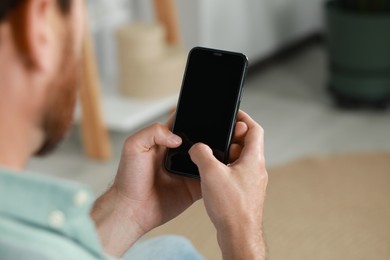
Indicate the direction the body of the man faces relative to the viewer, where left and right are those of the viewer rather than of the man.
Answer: facing away from the viewer and to the right of the viewer

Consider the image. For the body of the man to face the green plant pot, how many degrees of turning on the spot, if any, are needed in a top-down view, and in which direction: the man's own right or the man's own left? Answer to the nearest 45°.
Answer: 0° — they already face it

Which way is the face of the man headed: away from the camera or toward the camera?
away from the camera

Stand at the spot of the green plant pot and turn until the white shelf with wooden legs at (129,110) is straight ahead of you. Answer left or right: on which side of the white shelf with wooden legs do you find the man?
left
